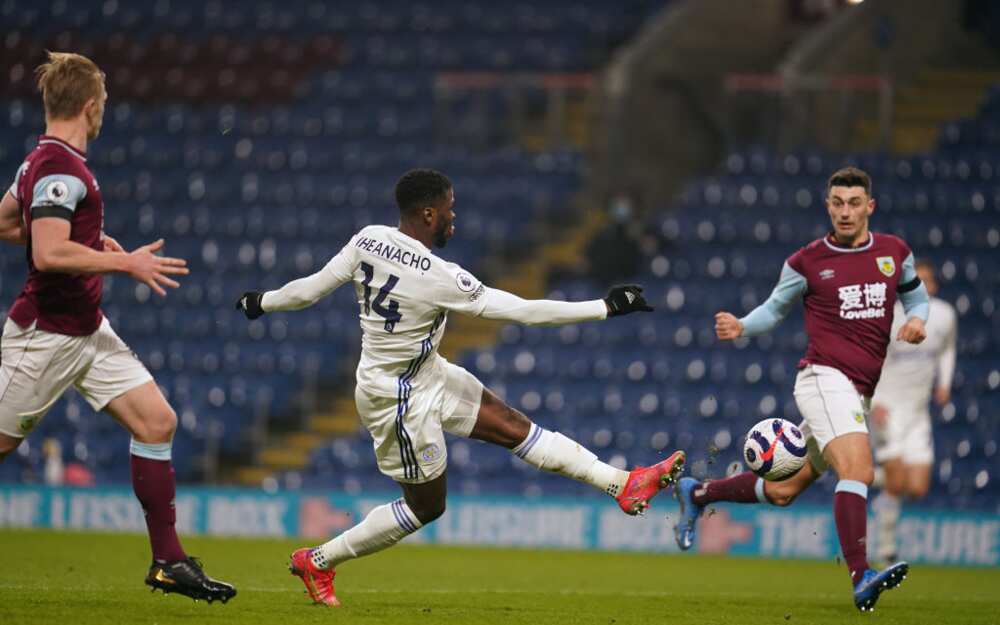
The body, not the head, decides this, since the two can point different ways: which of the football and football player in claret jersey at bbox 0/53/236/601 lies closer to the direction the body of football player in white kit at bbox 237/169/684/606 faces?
the football

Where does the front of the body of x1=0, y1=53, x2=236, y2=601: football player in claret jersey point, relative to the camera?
to the viewer's right

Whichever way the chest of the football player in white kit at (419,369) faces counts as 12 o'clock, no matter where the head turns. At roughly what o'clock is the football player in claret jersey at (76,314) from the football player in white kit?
The football player in claret jersey is roughly at 7 o'clock from the football player in white kit.

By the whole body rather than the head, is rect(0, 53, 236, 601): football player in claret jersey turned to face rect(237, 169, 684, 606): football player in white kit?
yes

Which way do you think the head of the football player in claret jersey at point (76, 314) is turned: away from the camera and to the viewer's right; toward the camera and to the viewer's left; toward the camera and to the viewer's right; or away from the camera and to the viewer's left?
away from the camera and to the viewer's right

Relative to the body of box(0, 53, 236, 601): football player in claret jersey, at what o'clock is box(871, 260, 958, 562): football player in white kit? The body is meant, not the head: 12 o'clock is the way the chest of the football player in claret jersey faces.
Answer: The football player in white kit is roughly at 11 o'clock from the football player in claret jersey.

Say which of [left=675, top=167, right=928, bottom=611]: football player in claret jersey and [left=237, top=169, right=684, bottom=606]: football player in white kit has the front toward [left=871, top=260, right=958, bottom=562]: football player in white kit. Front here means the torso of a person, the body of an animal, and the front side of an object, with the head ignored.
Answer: [left=237, top=169, right=684, bottom=606]: football player in white kit
